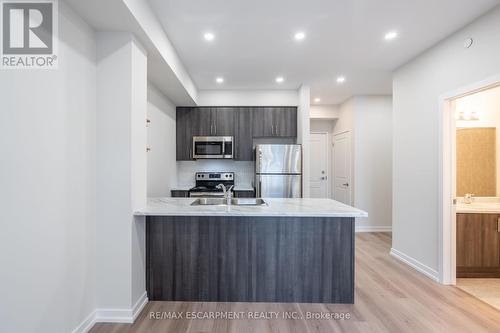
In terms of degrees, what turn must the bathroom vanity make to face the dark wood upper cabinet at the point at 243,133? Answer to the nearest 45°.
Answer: approximately 90° to its right

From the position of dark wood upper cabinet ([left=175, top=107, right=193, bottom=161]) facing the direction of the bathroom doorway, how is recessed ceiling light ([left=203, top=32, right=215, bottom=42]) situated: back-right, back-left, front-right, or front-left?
front-right

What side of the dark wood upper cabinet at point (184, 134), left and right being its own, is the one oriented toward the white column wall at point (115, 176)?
front

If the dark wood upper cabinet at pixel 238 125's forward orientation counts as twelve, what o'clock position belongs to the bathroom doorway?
The bathroom doorway is roughly at 10 o'clock from the dark wood upper cabinet.

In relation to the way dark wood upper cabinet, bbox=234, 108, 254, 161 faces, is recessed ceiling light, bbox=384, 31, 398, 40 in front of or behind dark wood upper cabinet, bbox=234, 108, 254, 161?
in front

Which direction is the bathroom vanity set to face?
toward the camera

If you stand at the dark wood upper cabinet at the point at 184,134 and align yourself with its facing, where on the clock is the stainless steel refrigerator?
The stainless steel refrigerator is roughly at 10 o'clock from the dark wood upper cabinet.

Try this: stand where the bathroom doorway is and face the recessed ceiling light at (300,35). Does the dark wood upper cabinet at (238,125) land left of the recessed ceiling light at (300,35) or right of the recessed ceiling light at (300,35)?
right

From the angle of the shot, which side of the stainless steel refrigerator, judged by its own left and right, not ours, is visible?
front

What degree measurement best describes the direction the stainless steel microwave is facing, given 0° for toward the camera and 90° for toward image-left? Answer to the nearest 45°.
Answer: approximately 0°

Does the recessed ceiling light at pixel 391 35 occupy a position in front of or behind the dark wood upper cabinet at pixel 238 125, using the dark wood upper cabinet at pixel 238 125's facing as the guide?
in front

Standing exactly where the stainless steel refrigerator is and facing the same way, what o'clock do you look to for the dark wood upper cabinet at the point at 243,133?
The dark wood upper cabinet is roughly at 4 o'clock from the stainless steel refrigerator.

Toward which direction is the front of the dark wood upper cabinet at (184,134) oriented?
toward the camera

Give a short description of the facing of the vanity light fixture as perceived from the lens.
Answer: facing the viewer

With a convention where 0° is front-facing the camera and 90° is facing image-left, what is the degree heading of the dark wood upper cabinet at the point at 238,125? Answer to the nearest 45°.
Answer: approximately 0°

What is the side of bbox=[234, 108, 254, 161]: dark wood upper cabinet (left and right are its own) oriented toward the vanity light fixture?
left

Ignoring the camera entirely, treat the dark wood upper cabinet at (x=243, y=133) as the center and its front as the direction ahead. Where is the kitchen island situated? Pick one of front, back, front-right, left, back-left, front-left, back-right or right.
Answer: front

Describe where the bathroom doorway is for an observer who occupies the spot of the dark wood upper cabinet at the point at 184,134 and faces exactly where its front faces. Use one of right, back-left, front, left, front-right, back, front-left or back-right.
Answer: front-left
